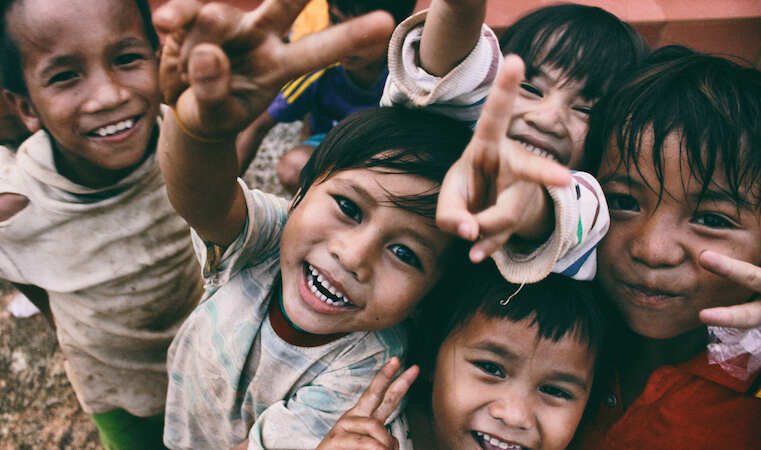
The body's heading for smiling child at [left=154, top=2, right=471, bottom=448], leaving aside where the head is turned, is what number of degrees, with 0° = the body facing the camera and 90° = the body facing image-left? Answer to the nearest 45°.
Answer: approximately 0°

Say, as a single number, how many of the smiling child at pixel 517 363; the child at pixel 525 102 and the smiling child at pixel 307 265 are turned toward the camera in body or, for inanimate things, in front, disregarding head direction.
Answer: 3

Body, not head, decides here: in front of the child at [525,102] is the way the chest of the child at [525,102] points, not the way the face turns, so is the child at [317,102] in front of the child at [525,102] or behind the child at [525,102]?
behind

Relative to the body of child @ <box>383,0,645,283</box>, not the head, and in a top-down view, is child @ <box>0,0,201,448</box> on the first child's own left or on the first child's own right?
on the first child's own right
